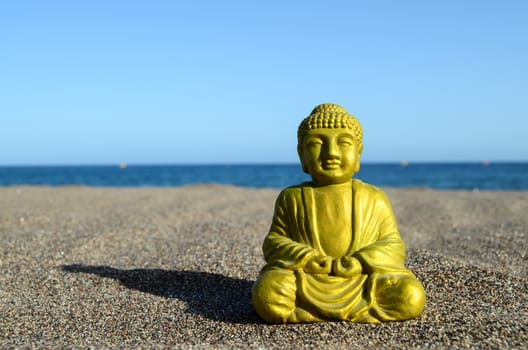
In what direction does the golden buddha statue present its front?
toward the camera
